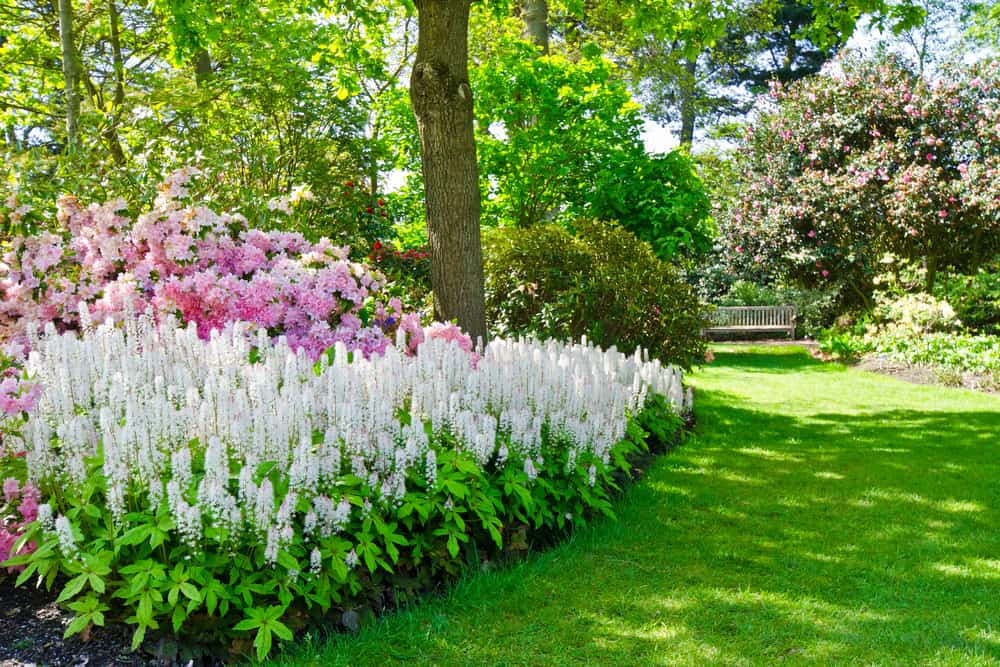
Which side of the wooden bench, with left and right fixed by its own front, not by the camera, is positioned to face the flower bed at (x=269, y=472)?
front

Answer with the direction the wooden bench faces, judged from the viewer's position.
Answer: facing the viewer

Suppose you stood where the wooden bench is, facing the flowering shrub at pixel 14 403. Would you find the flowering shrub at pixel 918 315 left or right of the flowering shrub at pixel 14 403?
left

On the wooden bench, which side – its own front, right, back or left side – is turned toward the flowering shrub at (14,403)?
front

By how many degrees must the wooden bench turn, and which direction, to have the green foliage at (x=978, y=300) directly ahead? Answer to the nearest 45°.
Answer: approximately 45° to its left

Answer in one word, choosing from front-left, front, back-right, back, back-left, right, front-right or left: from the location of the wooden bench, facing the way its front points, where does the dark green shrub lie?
front

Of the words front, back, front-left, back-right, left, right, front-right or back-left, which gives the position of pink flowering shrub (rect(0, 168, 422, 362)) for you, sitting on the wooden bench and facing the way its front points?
front

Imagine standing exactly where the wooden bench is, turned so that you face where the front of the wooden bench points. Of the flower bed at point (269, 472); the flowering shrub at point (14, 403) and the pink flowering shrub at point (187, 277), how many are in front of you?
3

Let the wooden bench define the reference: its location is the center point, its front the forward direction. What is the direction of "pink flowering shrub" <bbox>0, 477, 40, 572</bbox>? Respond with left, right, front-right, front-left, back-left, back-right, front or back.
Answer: front
